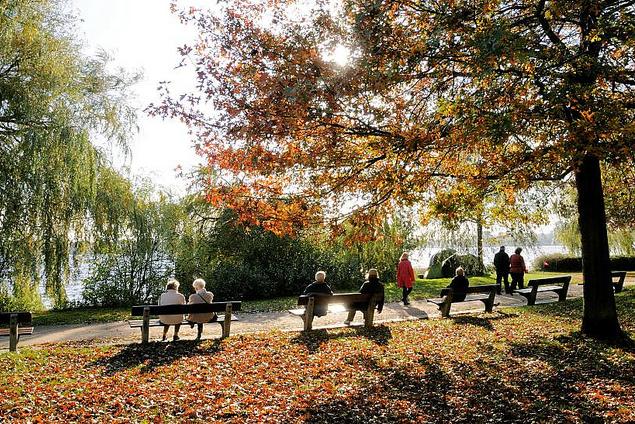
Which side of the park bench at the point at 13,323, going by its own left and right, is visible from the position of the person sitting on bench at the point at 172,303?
right

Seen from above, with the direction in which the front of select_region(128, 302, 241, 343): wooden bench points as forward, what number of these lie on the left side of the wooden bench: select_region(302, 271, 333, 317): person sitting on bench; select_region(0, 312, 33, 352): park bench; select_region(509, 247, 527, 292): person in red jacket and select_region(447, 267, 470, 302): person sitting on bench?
1

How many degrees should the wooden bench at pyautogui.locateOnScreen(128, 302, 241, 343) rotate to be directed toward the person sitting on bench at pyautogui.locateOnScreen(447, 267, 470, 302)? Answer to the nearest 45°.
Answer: approximately 90° to its right

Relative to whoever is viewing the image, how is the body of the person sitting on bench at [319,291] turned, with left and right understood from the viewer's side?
facing away from the viewer

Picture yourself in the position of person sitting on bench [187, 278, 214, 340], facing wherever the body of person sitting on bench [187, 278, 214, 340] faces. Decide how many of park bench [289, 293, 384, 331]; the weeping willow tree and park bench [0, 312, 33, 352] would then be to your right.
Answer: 1

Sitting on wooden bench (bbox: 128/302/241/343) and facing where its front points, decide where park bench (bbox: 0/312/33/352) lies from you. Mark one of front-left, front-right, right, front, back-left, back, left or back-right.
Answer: left

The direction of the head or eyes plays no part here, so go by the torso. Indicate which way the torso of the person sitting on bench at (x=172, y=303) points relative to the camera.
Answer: away from the camera

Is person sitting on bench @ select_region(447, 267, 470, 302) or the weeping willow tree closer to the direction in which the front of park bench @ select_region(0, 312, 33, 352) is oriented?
the weeping willow tree

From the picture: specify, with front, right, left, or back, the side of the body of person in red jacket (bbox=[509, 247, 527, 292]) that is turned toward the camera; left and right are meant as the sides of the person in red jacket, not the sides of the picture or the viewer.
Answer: back

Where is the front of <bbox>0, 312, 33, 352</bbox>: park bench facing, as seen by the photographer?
facing away from the viewer

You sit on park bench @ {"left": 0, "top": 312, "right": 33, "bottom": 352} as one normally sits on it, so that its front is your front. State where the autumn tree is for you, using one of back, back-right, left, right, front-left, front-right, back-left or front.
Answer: back-right

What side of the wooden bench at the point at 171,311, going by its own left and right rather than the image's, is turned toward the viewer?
back
